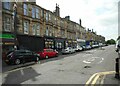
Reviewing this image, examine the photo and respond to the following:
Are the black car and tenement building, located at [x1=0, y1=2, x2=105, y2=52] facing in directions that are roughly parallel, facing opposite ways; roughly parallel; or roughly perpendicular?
roughly perpendicular

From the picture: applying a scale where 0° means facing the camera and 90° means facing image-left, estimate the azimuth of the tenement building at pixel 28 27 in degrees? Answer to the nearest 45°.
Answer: approximately 315°

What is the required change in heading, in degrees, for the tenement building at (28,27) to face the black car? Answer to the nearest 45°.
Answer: approximately 45° to its right
